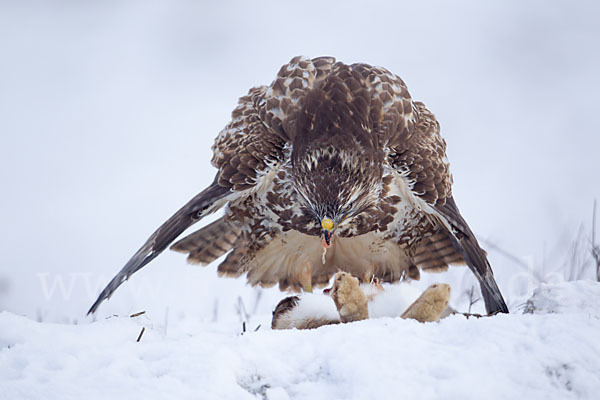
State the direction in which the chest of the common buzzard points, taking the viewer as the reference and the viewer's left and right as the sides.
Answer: facing the viewer
